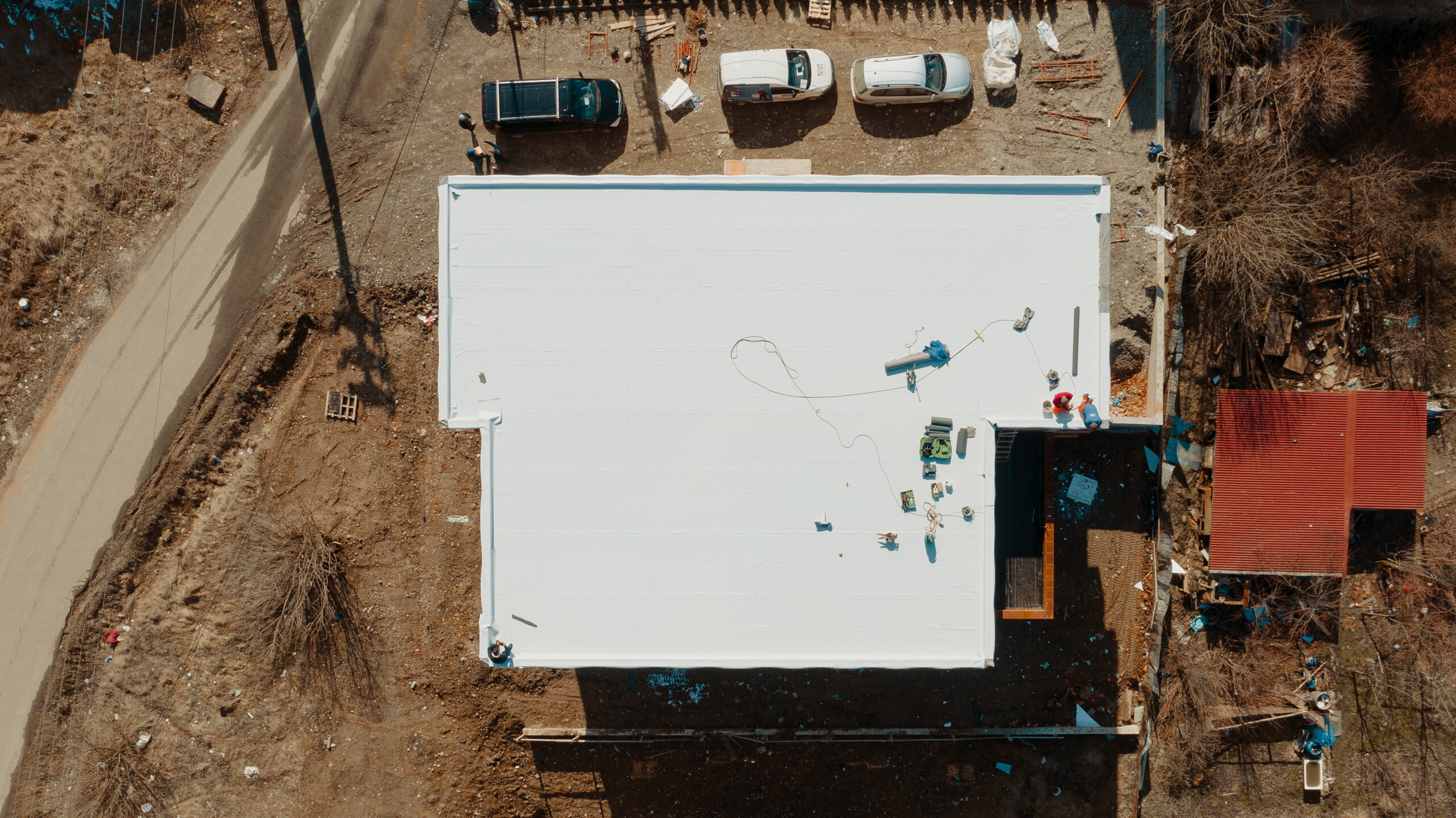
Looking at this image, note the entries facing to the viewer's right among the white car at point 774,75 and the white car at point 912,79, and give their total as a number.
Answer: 2

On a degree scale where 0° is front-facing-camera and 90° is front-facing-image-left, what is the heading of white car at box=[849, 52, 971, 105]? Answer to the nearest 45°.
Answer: approximately 270°

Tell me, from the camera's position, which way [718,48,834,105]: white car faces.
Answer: facing to the right of the viewer

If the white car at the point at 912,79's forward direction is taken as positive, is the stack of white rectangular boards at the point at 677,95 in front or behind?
behind

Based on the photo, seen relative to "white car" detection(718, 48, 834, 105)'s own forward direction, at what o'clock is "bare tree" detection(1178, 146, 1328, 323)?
The bare tree is roughly at 12 o'clock from the white car.

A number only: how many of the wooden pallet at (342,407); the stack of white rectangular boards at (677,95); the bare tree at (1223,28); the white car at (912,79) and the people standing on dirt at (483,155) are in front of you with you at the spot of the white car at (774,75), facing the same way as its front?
2
